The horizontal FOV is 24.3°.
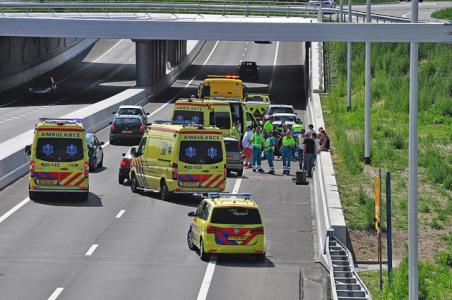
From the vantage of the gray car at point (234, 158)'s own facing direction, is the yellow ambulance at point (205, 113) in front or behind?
in front

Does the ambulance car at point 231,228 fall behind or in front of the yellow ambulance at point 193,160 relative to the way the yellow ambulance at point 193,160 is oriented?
behind

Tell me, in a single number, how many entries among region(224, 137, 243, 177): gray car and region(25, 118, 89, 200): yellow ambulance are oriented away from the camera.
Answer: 2

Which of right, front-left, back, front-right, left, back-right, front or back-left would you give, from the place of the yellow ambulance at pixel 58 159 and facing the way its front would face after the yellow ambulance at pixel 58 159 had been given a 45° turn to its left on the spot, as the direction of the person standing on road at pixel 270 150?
right

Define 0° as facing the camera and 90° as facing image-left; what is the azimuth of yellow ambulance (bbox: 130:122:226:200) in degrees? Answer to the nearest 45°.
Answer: approximately 135°

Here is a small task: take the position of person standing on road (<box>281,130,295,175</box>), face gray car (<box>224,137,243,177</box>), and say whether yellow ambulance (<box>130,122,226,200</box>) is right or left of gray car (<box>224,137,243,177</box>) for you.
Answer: left

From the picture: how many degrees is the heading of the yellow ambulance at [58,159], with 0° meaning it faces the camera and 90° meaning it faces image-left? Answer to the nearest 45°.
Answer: approximately 180°

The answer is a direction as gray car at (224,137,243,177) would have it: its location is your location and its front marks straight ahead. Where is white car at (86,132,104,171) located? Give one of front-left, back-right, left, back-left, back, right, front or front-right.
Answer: left

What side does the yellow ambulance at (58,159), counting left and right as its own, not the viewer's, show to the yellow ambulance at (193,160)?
right

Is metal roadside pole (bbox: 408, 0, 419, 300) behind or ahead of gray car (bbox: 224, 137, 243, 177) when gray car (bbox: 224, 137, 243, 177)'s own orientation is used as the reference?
behind

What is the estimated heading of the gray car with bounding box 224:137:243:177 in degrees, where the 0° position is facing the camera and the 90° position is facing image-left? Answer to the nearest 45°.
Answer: approximately 180°

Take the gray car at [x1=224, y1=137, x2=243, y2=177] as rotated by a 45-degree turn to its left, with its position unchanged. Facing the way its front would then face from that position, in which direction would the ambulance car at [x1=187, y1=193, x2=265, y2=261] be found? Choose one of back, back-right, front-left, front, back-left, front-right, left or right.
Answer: back-left

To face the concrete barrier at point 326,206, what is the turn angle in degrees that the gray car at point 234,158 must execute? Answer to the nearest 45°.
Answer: approximately 180°
